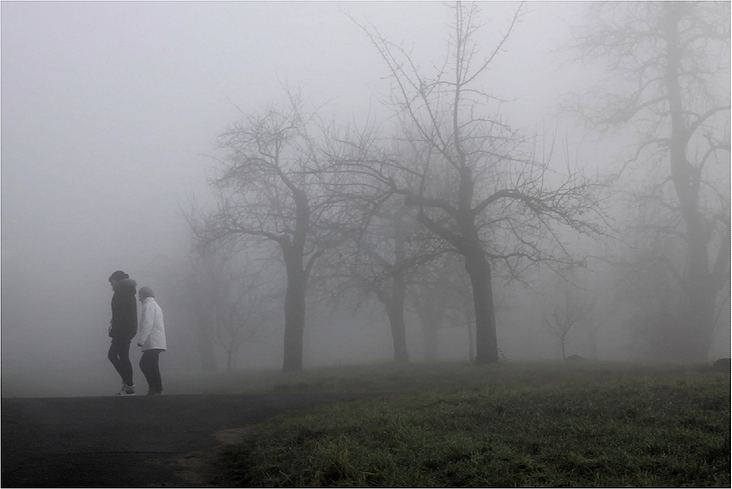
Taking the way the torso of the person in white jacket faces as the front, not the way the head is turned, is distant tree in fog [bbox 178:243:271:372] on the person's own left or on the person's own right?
on the person's own right

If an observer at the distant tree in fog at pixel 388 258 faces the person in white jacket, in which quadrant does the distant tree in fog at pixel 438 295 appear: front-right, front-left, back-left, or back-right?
back-left

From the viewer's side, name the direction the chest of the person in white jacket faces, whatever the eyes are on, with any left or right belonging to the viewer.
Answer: facing away from the viewer and to the left of the viewer

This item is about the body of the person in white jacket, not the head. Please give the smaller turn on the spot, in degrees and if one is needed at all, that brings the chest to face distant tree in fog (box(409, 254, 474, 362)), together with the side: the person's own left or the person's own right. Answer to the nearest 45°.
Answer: approximately 90° to the person's own right

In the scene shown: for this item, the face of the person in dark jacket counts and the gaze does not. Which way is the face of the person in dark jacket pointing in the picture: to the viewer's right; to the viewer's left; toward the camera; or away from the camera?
to the viewer's left
